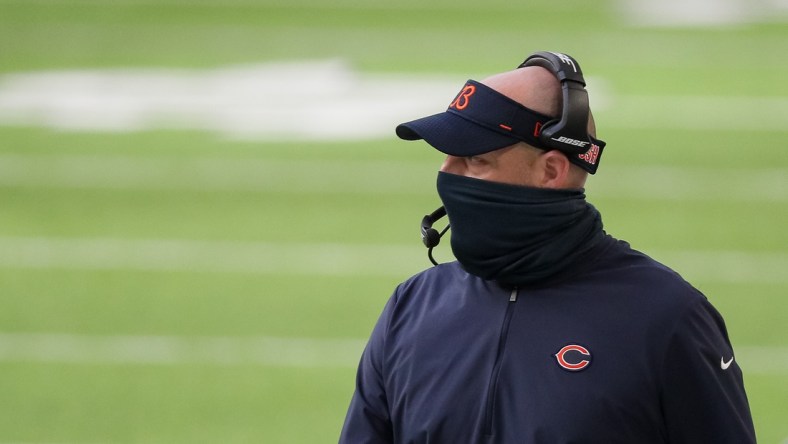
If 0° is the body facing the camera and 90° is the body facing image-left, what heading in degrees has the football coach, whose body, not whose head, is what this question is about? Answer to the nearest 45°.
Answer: approximately 45°

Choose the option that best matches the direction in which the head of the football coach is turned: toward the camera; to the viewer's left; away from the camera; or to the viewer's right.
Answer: to the viewer's left
